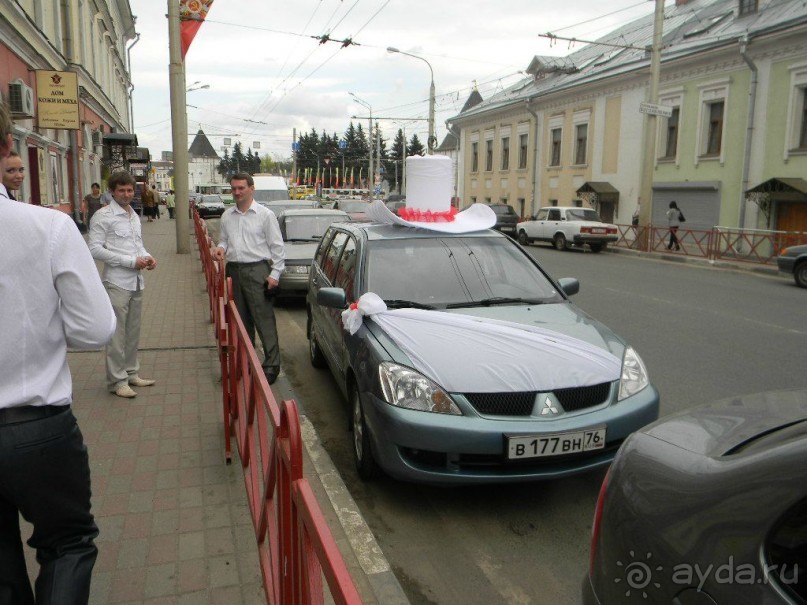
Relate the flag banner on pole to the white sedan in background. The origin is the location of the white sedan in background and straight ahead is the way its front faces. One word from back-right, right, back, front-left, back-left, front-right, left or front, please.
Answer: left

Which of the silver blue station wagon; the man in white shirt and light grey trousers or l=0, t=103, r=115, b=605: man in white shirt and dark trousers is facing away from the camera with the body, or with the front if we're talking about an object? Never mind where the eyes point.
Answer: the man in white shirt and dark trousers

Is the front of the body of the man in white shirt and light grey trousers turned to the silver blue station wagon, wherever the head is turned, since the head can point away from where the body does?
yes

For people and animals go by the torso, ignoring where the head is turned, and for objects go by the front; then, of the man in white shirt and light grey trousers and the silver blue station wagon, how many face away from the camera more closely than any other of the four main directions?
0

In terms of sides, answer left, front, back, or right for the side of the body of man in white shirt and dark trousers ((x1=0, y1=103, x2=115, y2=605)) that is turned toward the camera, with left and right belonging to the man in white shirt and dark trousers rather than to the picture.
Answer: back

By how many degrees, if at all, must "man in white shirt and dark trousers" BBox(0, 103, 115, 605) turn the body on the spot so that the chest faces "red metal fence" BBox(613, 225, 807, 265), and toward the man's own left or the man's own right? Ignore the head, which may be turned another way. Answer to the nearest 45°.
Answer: approximately 45° to the man's own right

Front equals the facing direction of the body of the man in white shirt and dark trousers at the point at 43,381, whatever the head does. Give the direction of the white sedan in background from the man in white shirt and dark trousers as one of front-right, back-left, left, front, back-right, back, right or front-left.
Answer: front-right

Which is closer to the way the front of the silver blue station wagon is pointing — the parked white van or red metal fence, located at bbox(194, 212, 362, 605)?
the red metal fence

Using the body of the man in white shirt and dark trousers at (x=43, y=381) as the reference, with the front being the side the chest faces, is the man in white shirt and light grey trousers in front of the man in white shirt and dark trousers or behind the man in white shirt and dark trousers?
in front

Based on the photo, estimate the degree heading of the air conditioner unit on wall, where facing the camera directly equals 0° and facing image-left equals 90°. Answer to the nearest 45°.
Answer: approximately 315°

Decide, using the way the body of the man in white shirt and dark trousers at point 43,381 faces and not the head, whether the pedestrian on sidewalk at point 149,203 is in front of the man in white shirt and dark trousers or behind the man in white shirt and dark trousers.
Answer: in front

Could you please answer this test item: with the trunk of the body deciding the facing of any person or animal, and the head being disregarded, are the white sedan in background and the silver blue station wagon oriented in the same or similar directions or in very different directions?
very different directions
